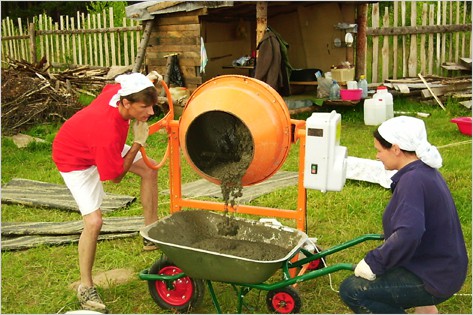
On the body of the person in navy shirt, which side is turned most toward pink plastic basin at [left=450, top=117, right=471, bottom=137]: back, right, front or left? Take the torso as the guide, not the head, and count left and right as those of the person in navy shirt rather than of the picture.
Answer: right

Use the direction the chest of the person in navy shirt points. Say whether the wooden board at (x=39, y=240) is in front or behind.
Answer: in front

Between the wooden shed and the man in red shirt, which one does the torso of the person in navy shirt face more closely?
the man in red shirt

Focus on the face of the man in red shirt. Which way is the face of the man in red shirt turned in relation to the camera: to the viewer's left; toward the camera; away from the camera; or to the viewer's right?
to the viewer's right

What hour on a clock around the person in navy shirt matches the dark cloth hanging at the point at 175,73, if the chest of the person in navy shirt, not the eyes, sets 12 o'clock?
The dark cloth hanging is roughly at 2 o'clock from the person in navy shirt.

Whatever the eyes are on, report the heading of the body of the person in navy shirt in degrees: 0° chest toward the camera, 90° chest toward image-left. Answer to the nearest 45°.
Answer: approximately 90°

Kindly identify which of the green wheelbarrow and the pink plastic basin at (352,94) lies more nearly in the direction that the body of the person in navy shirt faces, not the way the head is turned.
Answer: the green wheelbarrow

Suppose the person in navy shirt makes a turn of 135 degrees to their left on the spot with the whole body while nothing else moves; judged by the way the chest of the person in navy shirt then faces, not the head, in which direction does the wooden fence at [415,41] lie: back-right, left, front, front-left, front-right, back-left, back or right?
back-left

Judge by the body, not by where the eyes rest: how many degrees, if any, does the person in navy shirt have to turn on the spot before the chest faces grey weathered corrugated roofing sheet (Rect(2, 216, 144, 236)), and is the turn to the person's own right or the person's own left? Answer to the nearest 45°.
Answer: approximately 45° to the person's own right

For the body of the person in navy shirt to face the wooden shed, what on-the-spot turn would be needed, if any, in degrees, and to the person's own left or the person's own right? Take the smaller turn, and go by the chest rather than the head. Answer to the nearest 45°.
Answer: approximately 90° to the person's own right

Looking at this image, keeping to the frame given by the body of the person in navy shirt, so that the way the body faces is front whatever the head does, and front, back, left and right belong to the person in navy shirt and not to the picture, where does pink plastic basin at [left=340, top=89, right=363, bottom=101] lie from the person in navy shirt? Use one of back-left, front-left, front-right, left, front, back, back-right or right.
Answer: right
